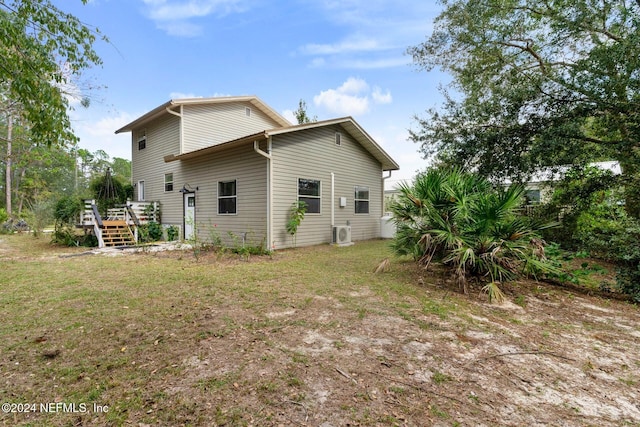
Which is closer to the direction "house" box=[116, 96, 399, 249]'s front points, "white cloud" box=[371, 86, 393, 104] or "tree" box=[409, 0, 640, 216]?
the tree

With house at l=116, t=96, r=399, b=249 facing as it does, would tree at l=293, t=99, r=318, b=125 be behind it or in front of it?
behind

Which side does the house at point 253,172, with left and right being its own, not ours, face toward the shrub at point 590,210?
left
